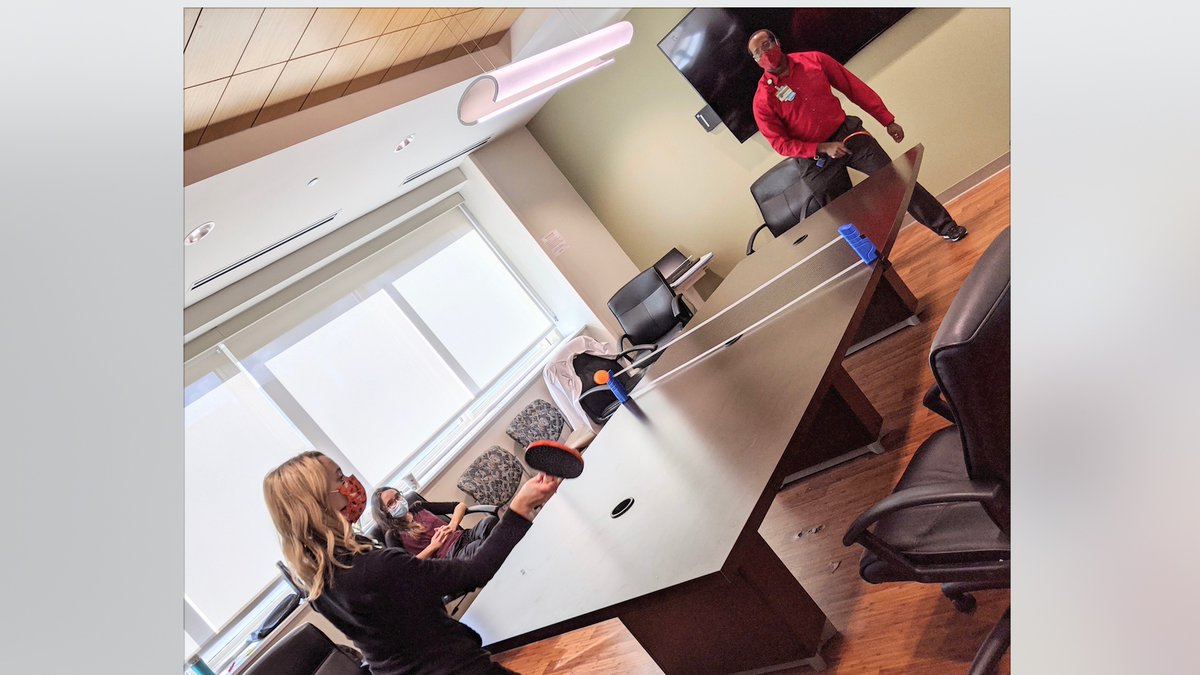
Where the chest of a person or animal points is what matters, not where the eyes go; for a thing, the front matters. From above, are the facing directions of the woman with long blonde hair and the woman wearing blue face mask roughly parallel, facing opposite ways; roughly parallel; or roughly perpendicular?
roughly perpendicular

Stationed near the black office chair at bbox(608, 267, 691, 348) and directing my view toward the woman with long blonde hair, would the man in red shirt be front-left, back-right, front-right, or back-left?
back-left

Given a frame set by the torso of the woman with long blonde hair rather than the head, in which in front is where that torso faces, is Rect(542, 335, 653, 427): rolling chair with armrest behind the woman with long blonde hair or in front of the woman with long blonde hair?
in front

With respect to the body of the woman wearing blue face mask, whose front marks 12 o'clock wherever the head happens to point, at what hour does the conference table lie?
The conference table is roughly at 11 o'clock from the woman wearing blue face mask.

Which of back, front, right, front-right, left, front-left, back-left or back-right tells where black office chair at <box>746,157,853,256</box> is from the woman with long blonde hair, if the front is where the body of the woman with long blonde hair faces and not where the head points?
front-right

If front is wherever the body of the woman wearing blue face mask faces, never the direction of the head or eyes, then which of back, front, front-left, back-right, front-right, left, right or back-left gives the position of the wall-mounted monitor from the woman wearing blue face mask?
front-left

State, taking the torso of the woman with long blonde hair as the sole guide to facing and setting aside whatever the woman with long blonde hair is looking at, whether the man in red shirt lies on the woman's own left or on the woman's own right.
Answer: on the woman's own right

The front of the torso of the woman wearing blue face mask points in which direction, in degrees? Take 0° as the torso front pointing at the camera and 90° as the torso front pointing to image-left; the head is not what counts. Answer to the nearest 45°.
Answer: approximately 315°

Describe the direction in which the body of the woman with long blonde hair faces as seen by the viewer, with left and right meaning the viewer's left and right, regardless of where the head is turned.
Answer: facing away from the viewer and to the right of the viewer

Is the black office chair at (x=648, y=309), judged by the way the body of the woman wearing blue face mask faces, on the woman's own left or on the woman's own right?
on the woman's own left
